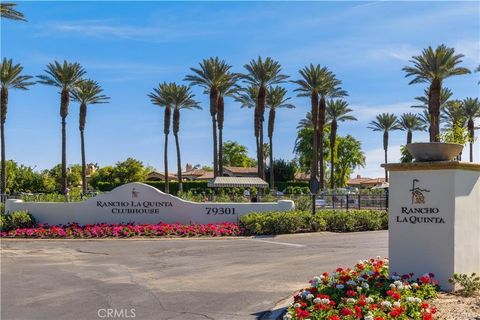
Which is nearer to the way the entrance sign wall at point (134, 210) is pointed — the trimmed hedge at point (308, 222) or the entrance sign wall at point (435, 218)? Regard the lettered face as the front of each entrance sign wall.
the entrance sign wall

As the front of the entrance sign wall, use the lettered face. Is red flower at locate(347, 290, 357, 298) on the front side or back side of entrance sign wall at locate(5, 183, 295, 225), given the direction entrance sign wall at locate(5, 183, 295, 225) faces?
on the front side

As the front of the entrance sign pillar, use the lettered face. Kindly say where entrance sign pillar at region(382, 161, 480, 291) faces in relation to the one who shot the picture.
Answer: facing the viewer and to the left of the viewer

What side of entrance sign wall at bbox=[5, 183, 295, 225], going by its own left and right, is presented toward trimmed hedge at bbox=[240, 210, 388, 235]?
left

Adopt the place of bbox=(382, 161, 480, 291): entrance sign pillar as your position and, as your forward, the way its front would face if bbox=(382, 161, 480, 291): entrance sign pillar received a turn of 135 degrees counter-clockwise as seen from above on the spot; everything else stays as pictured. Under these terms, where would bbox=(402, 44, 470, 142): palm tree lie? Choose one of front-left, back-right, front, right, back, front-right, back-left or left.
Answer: left

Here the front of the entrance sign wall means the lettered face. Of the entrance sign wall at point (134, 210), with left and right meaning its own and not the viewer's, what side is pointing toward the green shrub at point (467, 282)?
front

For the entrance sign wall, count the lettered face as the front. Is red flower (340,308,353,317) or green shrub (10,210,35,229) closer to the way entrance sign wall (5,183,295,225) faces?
the red flower

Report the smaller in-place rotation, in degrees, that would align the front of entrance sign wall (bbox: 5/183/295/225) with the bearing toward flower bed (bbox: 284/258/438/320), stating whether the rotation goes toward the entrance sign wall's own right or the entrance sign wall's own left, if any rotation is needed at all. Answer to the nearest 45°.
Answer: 0° — it already faces it

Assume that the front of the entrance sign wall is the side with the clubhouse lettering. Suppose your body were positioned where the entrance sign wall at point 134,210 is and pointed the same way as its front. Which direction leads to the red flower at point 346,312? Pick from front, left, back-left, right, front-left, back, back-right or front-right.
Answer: front

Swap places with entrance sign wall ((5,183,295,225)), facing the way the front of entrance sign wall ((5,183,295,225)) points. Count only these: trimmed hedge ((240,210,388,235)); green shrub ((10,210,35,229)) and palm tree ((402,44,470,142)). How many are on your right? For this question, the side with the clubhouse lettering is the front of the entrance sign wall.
1

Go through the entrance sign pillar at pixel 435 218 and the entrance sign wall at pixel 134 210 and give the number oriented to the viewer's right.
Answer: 0

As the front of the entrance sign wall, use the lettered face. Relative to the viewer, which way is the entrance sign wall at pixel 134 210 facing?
toward the camera

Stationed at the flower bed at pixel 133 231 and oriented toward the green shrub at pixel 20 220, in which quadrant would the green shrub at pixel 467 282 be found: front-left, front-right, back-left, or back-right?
back-left
